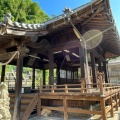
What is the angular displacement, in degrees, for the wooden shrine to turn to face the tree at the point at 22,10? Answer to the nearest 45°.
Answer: approximately 135° to its right

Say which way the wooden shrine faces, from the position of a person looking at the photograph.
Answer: facing the viewer and to the left of the viewer
